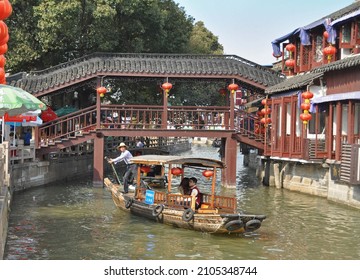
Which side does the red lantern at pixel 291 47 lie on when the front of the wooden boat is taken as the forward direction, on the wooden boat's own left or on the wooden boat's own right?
on the wooden boat's own left

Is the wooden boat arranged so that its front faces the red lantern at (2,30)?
no

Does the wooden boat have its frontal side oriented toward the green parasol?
no

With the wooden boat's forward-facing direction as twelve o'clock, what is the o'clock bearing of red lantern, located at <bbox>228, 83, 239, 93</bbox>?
The red lantern is roughly at 8 o'clock from the wooden boat.

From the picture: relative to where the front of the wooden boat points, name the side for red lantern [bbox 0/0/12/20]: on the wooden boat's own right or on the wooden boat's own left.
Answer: on the wooden boat's own right

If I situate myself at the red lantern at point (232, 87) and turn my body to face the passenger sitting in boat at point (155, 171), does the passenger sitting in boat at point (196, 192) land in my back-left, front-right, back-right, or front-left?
front-left

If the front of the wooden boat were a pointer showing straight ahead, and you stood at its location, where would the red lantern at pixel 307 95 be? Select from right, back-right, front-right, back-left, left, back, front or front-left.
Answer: left

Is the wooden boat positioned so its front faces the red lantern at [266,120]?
no

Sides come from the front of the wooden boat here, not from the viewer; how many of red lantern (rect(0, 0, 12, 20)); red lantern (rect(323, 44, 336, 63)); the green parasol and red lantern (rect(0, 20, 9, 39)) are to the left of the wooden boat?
1

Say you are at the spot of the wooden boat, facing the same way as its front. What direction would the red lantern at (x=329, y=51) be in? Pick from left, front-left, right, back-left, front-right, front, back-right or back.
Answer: left

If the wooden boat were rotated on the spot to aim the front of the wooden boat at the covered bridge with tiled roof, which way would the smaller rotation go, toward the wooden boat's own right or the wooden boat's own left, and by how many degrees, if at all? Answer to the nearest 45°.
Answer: approximately 135° to the wooden boat's own left
